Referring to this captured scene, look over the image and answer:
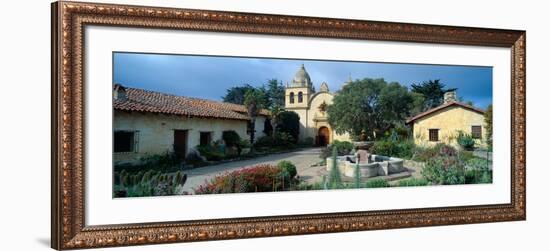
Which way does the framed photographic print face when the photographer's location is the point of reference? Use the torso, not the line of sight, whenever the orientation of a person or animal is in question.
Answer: facing the viewer and to the right of the viewer
